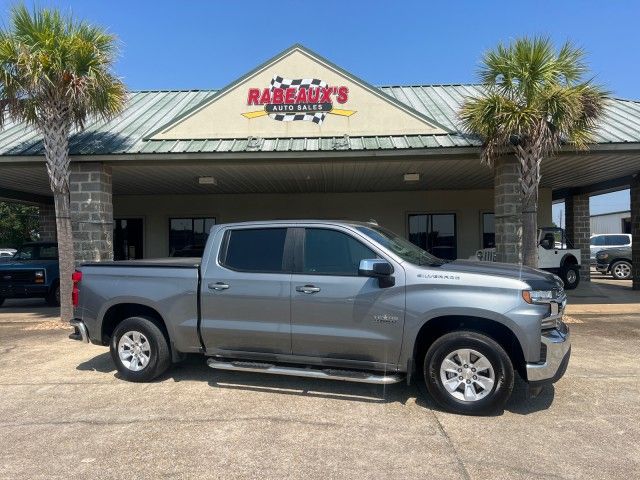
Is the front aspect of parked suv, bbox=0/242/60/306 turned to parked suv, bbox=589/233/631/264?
no

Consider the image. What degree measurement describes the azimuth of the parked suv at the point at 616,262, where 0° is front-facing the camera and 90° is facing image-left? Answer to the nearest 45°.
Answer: approximately 45°

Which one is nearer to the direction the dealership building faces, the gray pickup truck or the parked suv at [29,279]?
the gray pickup truck

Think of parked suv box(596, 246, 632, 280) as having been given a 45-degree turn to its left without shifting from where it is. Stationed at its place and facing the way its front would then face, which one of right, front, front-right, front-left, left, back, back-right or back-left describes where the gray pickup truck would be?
front

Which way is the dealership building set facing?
toward the camera

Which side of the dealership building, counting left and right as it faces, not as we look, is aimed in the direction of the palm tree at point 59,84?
right

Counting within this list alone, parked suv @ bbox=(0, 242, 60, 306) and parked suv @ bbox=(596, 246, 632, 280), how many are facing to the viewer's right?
0

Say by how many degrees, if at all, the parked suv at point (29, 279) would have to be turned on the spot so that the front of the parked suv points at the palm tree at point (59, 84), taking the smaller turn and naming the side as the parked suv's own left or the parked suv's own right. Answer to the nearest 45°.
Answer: approximately 45° to the parked suv's own left

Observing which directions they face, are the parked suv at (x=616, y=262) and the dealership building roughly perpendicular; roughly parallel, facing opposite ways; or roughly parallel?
roughly perpendicular

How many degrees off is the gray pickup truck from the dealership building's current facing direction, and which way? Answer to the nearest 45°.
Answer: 0° — it already faces it

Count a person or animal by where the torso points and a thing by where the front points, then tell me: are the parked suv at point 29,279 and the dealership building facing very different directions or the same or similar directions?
same or similar directions

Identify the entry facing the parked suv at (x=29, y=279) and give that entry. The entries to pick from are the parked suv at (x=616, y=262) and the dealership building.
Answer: the parked suv at (x=616, y=262)

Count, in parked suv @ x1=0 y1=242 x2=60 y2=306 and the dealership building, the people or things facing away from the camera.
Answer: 0

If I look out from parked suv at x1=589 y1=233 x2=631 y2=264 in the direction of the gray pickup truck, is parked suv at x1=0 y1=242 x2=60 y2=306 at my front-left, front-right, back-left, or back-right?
front-right

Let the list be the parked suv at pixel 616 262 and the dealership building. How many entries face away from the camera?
0

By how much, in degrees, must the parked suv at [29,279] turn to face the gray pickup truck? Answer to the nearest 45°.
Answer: approximately 45° to its left
